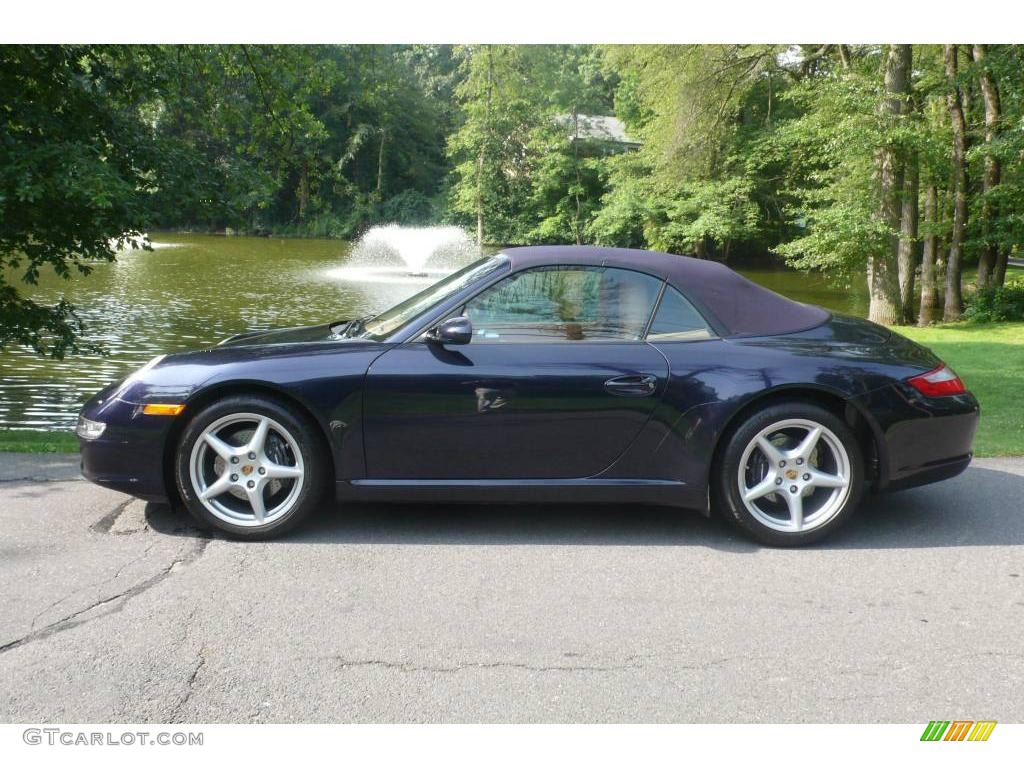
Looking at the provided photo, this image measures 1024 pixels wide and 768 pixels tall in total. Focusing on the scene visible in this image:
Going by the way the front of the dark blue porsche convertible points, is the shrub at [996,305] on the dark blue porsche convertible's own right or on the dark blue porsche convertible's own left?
on the dark blue porsche convertible's own right

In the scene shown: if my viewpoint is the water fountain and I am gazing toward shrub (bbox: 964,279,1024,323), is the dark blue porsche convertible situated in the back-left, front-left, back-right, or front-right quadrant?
front-right

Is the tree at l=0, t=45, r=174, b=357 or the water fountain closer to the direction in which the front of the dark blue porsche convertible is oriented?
the tree

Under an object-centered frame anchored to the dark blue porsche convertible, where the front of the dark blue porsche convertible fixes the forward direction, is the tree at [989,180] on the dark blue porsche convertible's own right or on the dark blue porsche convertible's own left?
on the dark blue porsche convertible's own right

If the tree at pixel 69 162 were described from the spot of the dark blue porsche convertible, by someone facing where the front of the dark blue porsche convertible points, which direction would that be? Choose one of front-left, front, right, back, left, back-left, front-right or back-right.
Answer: front-right

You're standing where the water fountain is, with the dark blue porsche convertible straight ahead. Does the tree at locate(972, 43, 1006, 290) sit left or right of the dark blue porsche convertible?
left

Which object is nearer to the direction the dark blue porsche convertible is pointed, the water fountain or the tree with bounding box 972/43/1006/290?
the water fountain

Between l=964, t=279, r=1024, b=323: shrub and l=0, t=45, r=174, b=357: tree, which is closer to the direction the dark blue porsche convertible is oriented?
the tree

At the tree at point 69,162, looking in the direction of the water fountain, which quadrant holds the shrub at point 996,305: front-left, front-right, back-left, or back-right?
front-right

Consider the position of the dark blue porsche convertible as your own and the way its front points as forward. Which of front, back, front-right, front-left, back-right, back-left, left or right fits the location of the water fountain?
right

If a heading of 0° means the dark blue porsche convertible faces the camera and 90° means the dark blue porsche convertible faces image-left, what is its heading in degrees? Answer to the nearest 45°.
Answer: approximately 90°
